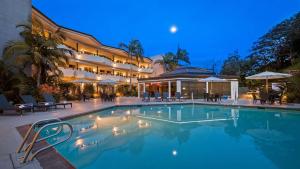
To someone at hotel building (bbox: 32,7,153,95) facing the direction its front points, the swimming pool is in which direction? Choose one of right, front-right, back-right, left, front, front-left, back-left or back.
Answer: front-right

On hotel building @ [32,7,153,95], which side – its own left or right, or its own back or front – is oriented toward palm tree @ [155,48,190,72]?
left

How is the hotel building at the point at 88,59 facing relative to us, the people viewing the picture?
facing the viewer and to the right of the viewer

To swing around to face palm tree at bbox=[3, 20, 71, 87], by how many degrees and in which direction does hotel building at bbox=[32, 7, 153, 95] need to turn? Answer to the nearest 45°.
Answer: approximately 45° to its right
